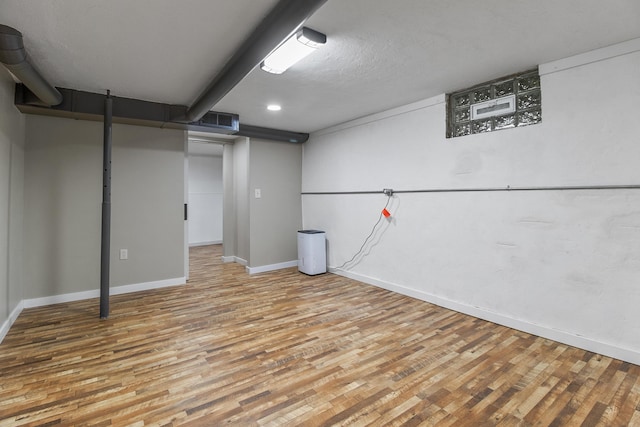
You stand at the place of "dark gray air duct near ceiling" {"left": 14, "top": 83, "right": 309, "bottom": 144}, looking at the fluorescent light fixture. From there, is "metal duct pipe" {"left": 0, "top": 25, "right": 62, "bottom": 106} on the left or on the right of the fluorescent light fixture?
right

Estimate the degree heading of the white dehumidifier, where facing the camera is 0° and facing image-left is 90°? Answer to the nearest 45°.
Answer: approximately 45°
